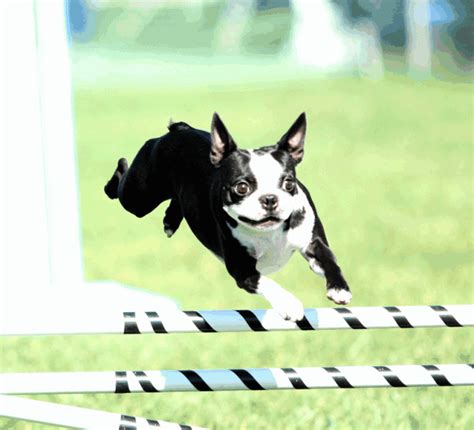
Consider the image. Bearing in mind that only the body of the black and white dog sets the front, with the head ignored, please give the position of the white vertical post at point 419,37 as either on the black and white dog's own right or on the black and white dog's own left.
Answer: on the black and white dog's own left

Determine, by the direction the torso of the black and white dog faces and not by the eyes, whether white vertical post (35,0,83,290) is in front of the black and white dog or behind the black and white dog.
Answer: behind

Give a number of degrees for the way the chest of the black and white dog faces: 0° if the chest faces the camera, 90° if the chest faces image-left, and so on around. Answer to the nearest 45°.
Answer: approximately 315°
